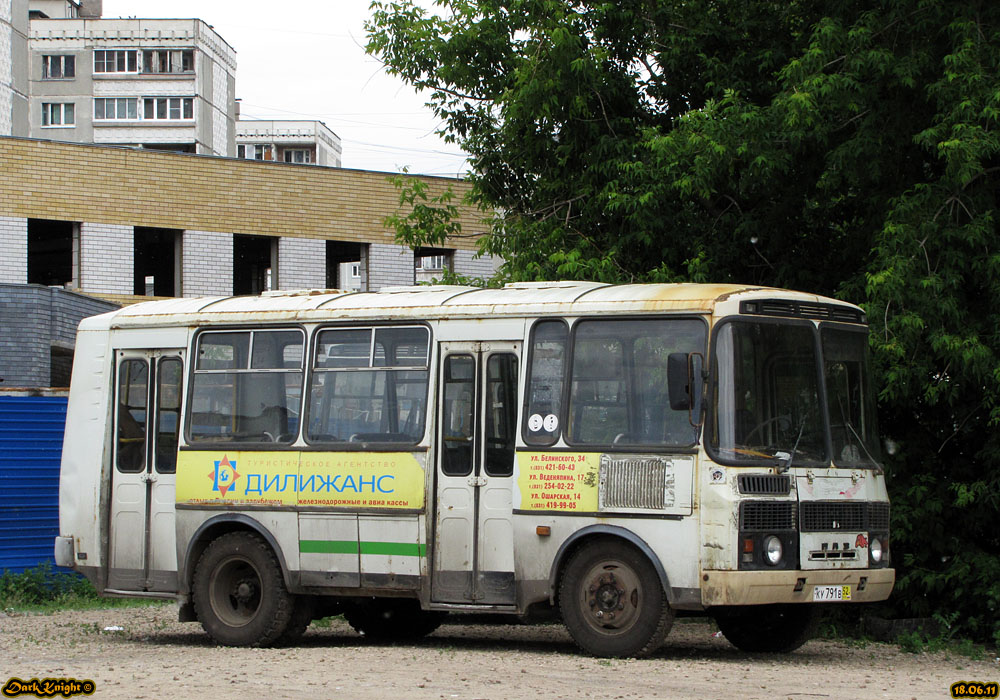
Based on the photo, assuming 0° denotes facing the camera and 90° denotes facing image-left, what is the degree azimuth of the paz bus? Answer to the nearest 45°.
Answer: approximately 315°

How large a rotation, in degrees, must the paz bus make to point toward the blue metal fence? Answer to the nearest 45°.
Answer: approximately 180°
